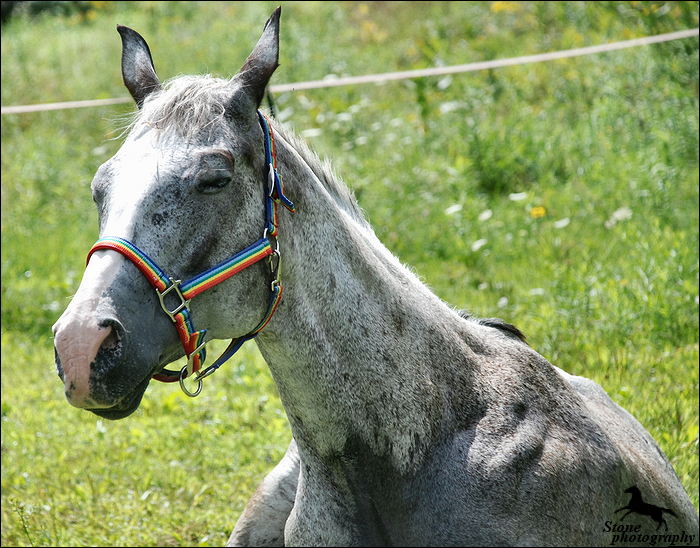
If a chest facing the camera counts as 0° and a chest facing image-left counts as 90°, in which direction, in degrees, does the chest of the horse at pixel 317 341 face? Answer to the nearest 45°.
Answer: approximately 45°

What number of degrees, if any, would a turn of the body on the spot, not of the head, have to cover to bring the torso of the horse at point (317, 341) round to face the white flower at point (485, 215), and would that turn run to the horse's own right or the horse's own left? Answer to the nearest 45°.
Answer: approximately 135° to the horse's own right

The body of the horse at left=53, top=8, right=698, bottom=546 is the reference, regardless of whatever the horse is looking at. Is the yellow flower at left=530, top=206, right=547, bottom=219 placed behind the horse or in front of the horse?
behind
